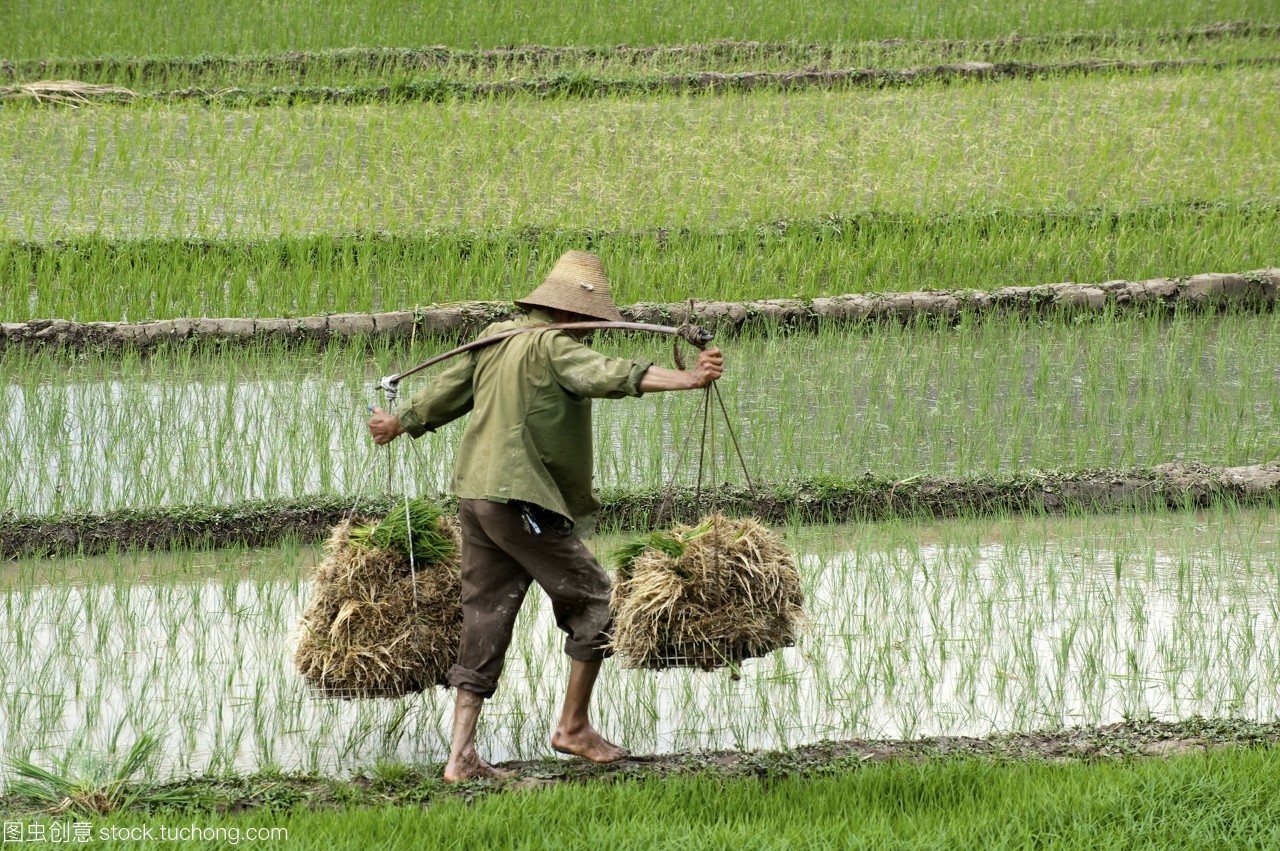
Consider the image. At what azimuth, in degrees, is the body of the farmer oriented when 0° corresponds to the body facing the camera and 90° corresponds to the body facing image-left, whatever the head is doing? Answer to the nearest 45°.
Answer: approximately 225°
